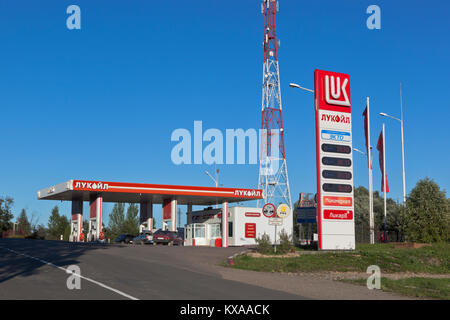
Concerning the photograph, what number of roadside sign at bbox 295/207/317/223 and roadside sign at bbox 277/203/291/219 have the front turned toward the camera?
2

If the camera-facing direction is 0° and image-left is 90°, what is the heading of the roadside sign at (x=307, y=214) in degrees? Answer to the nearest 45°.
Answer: approximately 0°

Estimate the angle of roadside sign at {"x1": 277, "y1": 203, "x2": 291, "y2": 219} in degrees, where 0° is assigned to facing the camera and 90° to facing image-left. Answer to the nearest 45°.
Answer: approximately 0°

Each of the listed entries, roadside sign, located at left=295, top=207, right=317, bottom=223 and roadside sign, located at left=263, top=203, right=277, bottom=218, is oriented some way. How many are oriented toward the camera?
2

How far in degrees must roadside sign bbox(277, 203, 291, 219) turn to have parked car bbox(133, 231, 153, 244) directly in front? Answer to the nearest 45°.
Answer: approximately 135° to its right
